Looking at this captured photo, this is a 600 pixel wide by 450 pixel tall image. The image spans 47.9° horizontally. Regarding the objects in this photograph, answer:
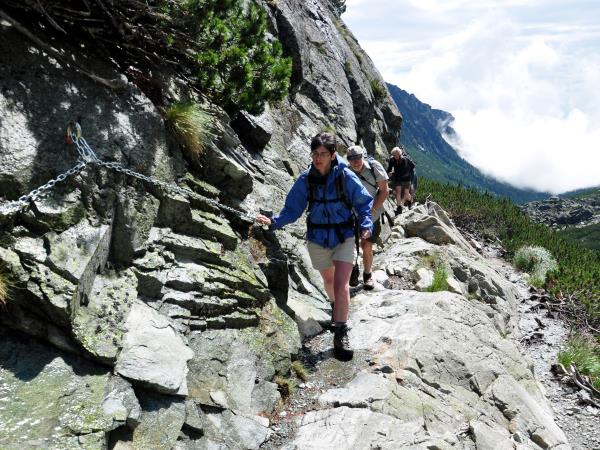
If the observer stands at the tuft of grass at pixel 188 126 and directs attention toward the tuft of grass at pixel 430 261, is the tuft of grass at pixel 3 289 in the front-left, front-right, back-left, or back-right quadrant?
back-right

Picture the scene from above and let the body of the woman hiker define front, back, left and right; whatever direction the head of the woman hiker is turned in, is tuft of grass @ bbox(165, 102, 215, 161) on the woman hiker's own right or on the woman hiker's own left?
on the woman hiker's own right

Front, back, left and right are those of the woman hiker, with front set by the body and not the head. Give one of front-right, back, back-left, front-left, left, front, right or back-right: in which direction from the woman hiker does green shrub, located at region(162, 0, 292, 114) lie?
back-right

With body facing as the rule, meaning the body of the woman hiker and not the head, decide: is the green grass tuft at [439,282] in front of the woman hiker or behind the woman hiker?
behind

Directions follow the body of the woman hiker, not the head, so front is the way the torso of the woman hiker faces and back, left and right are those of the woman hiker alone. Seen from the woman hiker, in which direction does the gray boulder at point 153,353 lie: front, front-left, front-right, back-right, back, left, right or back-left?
front-right

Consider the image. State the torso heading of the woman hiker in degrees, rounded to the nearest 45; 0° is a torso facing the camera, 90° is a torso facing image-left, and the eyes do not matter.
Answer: approximately 0°

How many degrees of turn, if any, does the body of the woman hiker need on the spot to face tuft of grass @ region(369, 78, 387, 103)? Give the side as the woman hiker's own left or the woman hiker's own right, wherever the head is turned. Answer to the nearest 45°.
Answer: approximately 180°

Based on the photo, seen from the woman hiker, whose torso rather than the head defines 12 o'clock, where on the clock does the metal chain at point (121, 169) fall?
The metal chain is roughly at 2 o'clock from the woman hiker.
